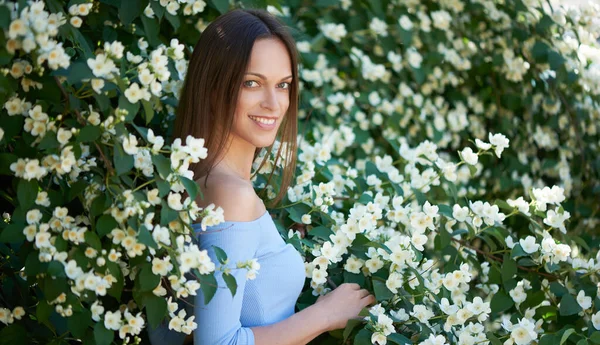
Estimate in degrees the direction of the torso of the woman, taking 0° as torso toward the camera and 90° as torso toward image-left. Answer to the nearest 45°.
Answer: approximately 270°

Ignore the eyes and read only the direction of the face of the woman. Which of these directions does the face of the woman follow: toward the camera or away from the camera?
toward the camera
